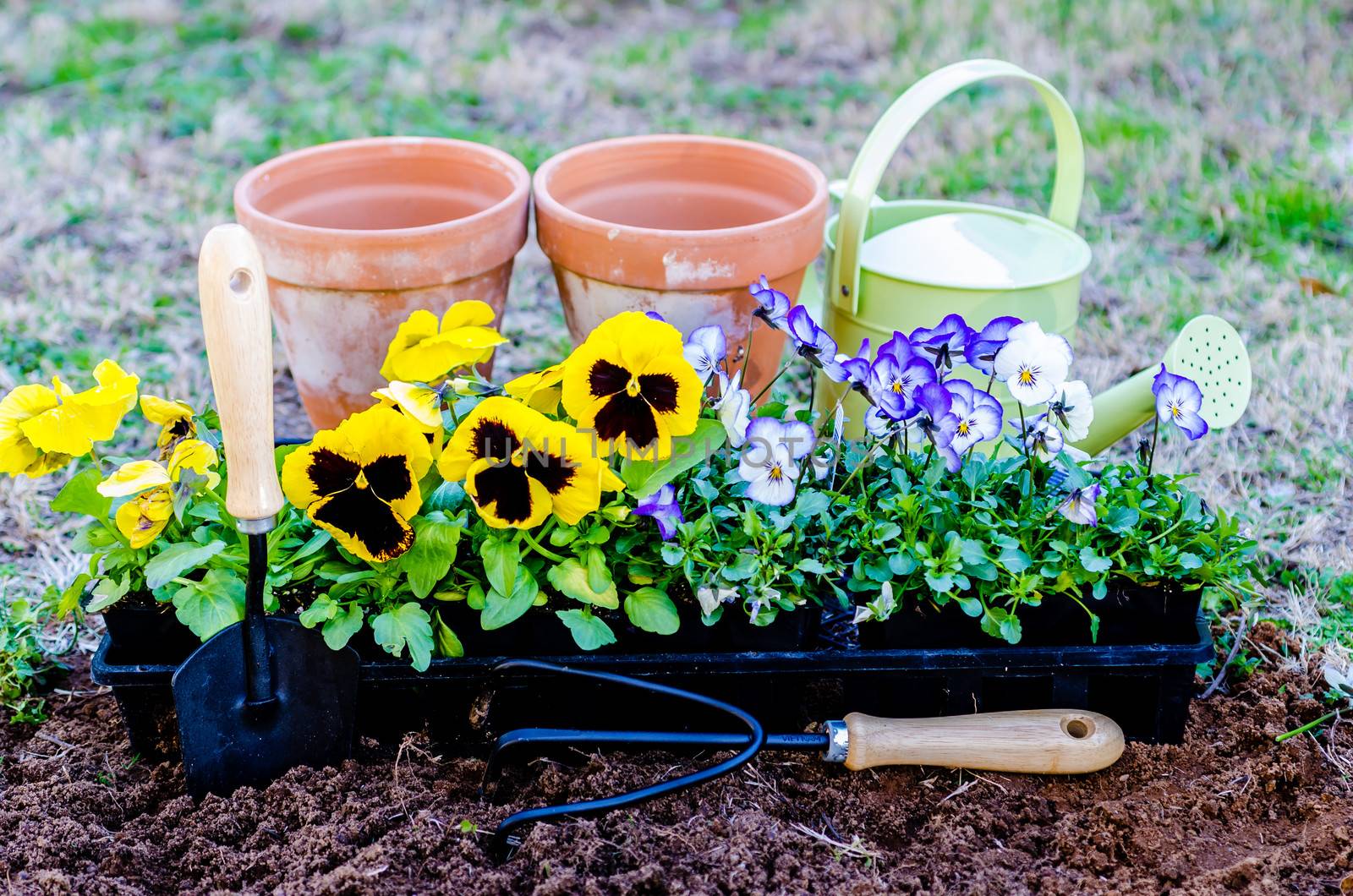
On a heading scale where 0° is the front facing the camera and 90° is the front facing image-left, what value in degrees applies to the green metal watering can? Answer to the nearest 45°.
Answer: approximately 315°

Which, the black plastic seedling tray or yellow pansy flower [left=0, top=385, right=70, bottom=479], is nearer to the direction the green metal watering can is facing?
the black plastic seedling tray

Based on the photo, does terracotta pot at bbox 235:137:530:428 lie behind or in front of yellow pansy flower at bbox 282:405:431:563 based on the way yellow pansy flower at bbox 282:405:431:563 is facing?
behind

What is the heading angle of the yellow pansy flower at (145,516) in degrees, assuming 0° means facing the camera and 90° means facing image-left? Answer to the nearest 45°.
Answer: approximately 0°
